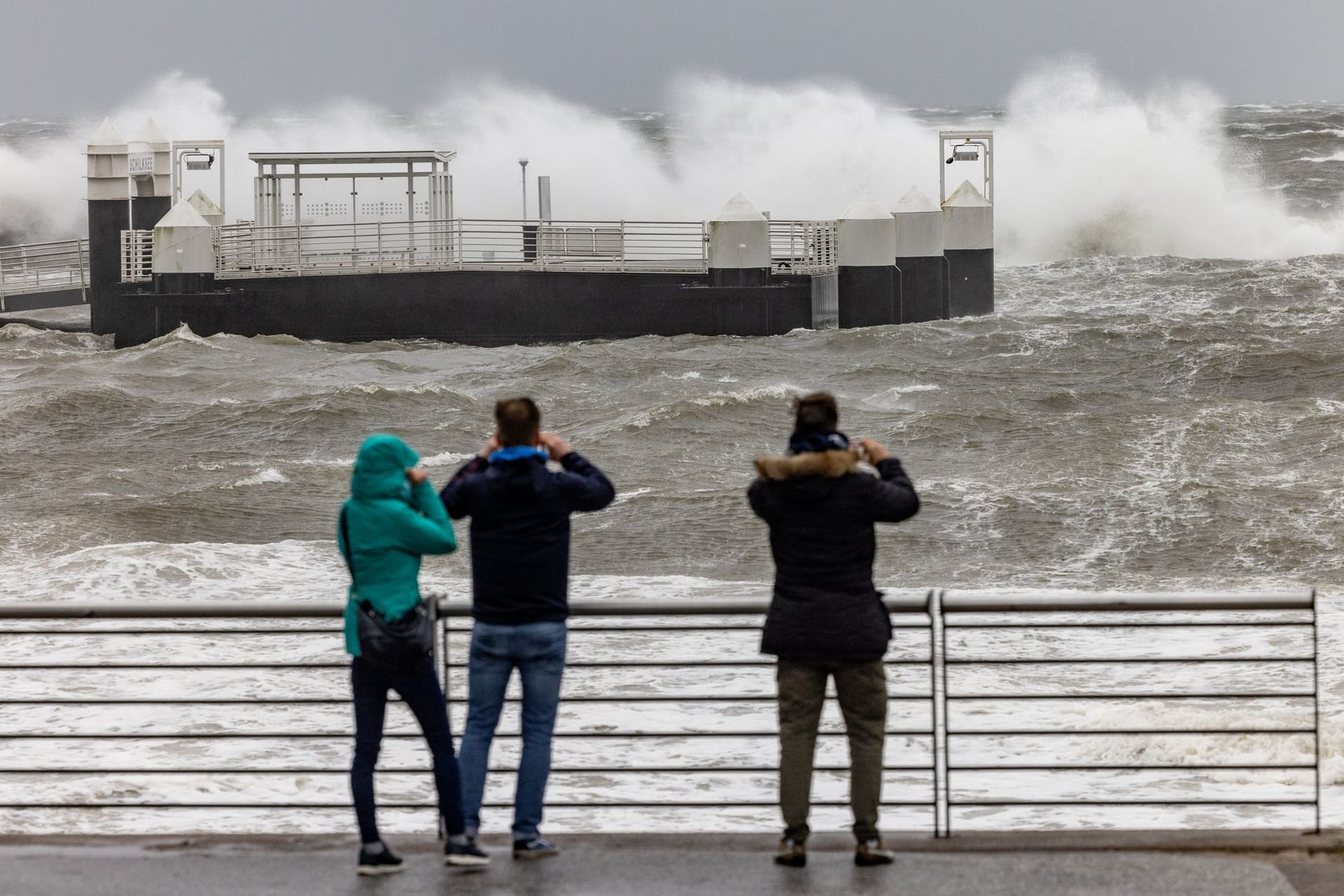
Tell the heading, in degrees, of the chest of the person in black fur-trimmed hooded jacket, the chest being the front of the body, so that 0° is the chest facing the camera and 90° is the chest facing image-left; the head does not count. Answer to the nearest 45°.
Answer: approximately 180°

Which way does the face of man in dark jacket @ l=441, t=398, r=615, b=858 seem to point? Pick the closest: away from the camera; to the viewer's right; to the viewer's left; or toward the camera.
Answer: away from the camera

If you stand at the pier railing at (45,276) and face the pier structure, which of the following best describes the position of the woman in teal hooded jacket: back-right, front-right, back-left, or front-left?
front-right

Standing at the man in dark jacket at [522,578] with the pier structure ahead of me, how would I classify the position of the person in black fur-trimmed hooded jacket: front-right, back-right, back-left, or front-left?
back-right

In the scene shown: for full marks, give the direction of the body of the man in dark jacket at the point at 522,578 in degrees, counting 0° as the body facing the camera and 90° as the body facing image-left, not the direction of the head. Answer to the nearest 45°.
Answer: approximately 180°

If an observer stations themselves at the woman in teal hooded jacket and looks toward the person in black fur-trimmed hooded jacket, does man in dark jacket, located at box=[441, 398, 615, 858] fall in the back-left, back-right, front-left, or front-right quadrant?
front-left

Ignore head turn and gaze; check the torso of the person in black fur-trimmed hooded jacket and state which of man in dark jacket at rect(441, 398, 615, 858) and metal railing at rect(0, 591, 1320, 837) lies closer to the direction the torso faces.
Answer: the metal railing

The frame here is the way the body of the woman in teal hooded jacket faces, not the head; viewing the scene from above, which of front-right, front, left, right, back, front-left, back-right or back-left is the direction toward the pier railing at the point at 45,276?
front-left

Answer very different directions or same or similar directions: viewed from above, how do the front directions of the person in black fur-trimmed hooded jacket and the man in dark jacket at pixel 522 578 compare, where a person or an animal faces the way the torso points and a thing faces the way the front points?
same or similar directions

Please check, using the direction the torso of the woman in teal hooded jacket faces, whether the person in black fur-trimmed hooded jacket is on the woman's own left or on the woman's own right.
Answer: on the woman's own right

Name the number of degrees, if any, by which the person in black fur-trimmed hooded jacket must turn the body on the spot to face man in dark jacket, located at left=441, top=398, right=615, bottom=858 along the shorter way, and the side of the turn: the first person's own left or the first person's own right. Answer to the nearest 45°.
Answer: approximately 90° to the first person's own left

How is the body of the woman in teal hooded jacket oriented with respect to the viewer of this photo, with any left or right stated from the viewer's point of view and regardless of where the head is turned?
facing away from the viewer and to the right of the viewer

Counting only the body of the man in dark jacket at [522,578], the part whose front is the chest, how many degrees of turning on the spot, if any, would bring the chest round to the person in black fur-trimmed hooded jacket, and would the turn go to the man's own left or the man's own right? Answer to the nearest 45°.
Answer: approximately 90° to the man's own right

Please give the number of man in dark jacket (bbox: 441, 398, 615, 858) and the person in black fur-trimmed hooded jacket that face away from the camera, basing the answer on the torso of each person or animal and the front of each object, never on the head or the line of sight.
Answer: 2
